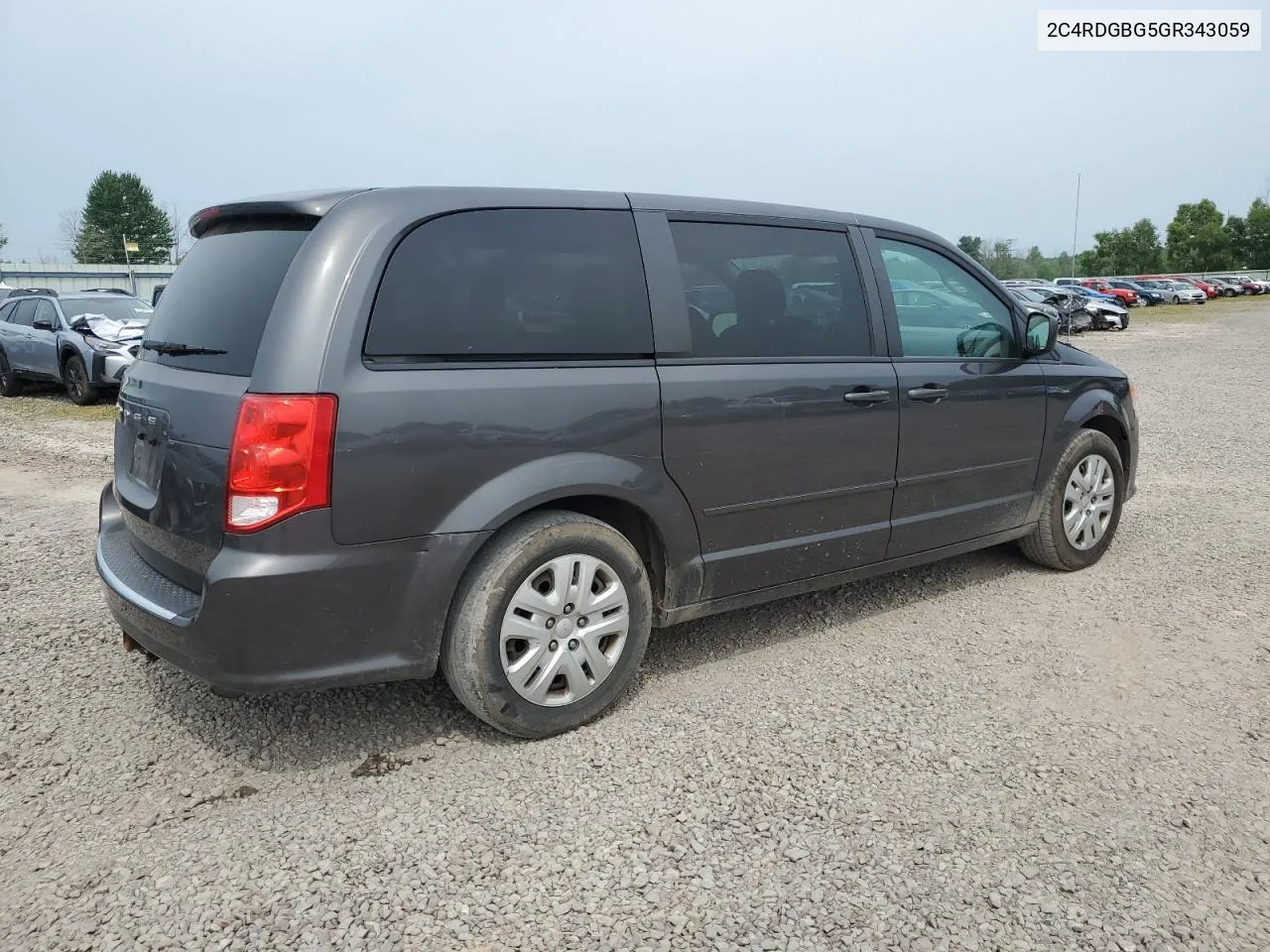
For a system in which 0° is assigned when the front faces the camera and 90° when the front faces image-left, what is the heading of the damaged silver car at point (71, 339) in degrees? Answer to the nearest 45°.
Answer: approximately 315°

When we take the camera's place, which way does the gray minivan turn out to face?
facing away from the viewer and to the right of the viewer

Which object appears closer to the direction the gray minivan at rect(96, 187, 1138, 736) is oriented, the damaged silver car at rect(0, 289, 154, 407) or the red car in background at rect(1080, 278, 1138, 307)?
the red car in background

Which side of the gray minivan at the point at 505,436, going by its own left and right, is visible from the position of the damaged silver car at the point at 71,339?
left
